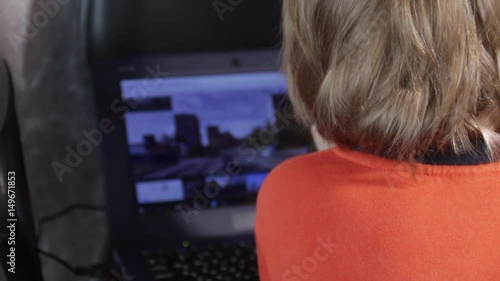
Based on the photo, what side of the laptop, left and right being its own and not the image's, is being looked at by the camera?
front
